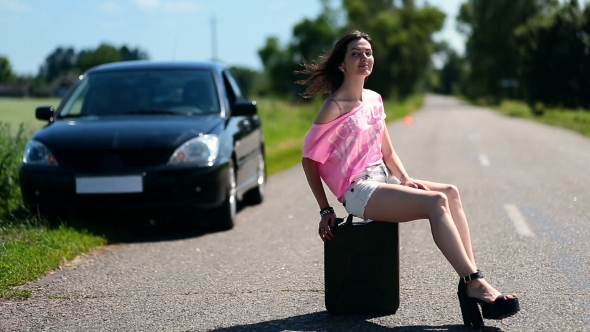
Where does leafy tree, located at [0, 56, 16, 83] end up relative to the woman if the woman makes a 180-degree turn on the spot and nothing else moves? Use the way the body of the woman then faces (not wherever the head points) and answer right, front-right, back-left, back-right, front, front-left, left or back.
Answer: front

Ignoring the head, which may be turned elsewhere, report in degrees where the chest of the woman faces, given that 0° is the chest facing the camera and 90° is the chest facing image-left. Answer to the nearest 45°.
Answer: approximately 315°

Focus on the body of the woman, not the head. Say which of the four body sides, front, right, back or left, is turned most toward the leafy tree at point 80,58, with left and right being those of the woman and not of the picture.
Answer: back

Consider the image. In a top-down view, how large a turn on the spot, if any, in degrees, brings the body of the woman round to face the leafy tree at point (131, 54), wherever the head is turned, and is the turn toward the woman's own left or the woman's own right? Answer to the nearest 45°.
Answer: approximately 180°

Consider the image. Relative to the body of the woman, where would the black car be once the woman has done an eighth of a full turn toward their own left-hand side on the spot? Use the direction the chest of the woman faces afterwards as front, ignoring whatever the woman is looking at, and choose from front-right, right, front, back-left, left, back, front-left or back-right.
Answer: back-left
